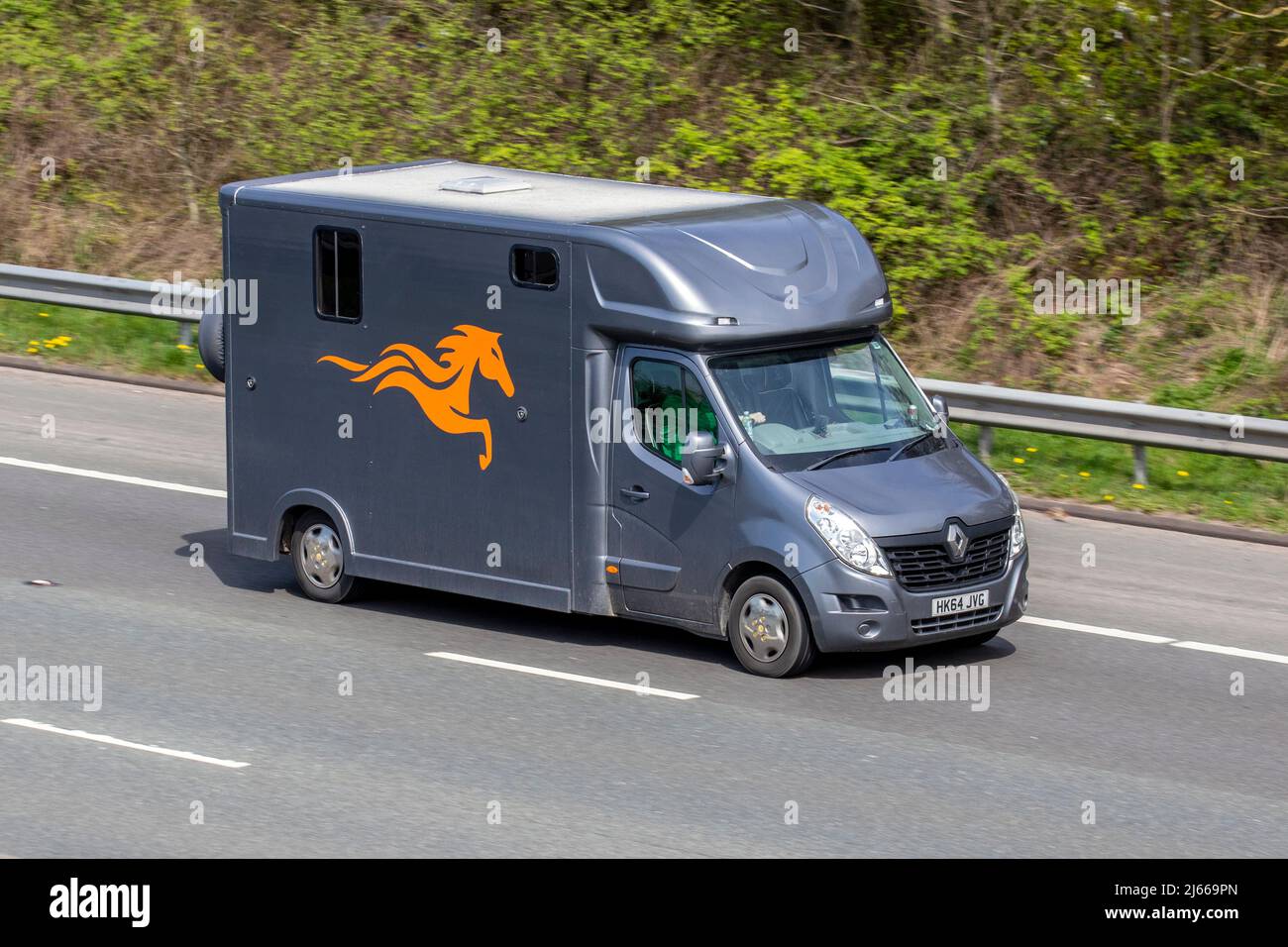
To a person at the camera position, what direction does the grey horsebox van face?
facing the viewer and to the right of the viewer
